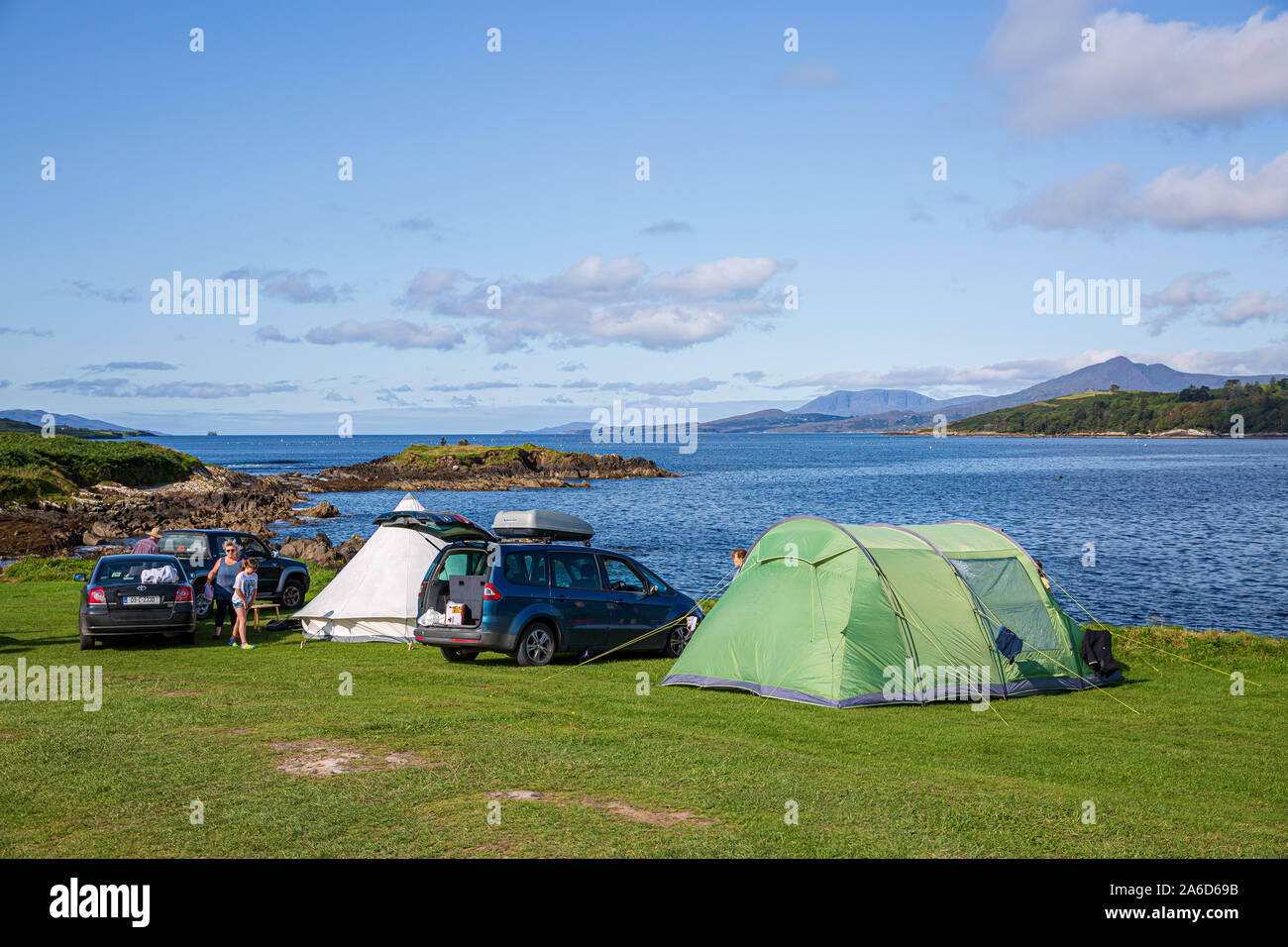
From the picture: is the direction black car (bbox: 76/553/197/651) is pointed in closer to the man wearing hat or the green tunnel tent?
the man wearing hat

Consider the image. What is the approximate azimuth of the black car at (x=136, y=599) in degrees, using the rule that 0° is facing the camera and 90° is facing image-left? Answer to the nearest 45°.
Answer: approximately 180°

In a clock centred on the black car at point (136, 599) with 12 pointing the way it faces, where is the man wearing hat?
The man wearing hat is roughly at 12 o'clock from the black car.

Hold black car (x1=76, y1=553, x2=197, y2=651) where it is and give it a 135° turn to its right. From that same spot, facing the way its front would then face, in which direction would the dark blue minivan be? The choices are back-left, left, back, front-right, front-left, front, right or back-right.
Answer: front

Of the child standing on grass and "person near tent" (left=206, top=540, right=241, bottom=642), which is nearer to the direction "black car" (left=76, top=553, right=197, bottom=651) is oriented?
the person near tent

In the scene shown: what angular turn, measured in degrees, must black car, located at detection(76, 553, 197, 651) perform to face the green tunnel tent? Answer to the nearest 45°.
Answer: approximately 135° to its right

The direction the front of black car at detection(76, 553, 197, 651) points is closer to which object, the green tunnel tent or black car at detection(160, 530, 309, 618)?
the black car

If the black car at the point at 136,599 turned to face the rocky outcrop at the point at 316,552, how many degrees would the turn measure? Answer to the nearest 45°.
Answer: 0° — it already faces it

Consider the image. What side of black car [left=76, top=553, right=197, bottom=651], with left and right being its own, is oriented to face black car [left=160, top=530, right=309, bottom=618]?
front
